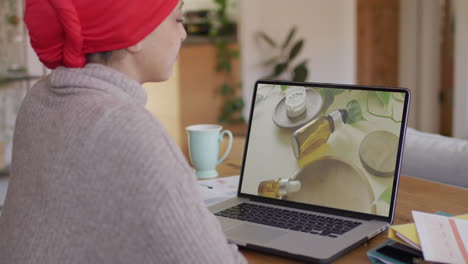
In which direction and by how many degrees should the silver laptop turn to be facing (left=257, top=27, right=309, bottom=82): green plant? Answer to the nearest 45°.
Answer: approximately 135° to its right

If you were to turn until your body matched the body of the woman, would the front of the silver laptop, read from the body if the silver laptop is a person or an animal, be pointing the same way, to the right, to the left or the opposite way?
the opposite way

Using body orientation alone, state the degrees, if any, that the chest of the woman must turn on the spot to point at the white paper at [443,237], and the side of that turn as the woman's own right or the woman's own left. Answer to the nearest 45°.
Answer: approximately 45° to the woman's own right

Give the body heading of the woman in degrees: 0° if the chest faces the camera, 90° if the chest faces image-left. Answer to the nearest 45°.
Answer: approximately 225°

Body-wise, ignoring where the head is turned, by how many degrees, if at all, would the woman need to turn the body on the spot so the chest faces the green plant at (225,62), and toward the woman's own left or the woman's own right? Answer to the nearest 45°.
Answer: approximately 45° to the woman's own left

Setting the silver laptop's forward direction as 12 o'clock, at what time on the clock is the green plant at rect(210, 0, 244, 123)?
The green plant is roughly at 4 o'clock from the silver laptop.

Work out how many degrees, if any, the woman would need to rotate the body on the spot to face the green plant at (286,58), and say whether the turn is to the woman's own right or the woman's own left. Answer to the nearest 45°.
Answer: approximately 45° to the woman's own left

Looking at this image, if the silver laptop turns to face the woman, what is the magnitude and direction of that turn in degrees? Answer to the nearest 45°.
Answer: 0° — it already faces them

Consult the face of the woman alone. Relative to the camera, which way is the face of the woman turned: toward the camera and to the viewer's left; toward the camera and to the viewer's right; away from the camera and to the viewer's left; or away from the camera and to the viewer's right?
away from the camera and to the viewer's right

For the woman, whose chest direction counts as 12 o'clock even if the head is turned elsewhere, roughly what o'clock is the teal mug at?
The teal mug is roughly at 11 o'clock from the woman.
